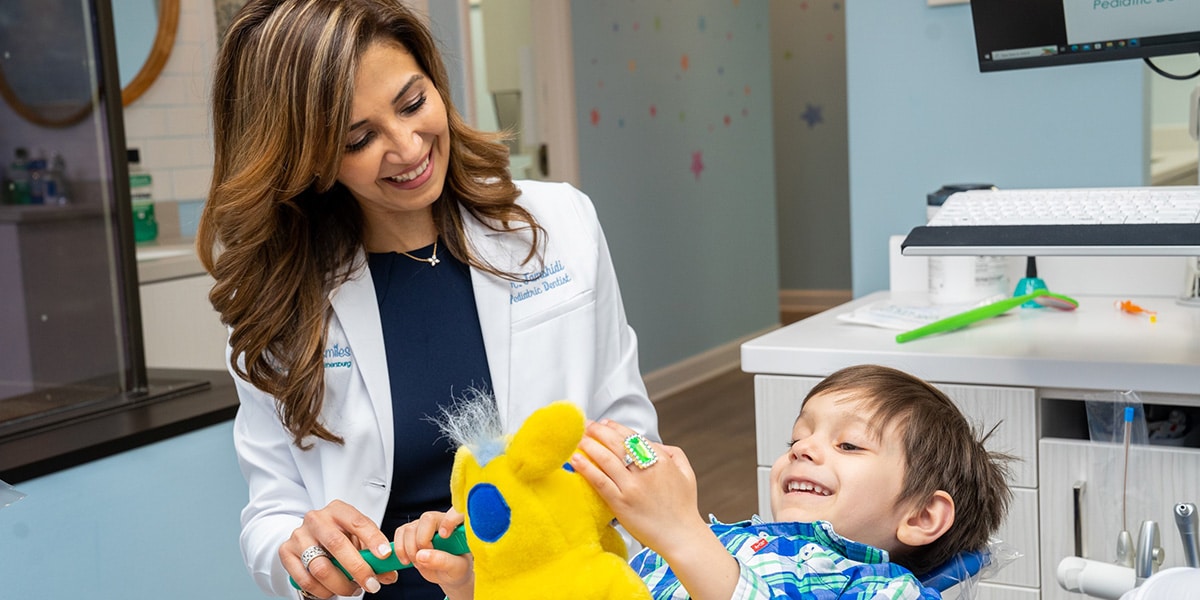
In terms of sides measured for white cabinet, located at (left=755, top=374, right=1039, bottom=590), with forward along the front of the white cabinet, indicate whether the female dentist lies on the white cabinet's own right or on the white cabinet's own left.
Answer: on the white cabinet's own right

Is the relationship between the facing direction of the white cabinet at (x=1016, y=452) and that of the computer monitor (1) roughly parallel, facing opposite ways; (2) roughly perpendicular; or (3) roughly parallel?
roughly parallel

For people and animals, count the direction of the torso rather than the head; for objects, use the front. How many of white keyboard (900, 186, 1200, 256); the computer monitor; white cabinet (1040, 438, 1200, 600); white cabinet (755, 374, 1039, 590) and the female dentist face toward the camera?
5

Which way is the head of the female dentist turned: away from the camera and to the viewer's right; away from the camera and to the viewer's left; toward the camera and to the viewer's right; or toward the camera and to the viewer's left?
toward the camera and to the viewer's right

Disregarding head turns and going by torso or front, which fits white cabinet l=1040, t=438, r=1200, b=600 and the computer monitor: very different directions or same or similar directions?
same or similar directions

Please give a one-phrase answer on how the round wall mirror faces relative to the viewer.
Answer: facing the viewer

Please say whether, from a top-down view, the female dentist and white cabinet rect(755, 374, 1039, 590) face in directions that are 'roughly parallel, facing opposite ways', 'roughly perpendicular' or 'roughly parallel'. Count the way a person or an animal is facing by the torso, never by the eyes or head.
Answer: roughly parallel

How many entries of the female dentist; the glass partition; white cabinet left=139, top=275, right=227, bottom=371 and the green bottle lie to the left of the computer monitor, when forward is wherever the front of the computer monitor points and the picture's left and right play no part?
0

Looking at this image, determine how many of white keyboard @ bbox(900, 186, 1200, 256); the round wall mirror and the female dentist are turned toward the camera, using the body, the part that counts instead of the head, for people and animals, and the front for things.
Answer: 3

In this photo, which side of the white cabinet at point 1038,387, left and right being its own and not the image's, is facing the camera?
front

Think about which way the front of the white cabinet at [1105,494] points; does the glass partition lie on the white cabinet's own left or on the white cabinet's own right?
on the white cabinet's own right

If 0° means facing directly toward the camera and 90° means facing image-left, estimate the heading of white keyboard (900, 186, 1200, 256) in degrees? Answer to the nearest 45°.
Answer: approximately 0°

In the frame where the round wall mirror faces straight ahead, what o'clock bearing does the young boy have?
The young boy is roughly at 11 o'clock from the round wall mirror.
